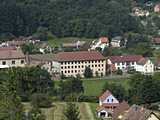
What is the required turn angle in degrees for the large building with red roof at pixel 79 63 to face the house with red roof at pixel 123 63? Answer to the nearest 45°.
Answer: approximately 90° to its left

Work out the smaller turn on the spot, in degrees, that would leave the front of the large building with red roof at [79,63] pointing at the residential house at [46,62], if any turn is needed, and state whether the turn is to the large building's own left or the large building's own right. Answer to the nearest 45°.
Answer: approximately 90° to the large building's own right

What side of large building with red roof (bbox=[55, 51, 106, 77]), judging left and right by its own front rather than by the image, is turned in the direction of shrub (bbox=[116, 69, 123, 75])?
left

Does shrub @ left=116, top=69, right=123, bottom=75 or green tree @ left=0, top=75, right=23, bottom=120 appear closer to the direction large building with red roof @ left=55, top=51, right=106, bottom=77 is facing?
the green tree

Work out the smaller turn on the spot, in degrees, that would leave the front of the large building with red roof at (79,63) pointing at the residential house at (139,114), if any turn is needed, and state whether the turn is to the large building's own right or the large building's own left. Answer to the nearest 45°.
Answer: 0° — it already faces it

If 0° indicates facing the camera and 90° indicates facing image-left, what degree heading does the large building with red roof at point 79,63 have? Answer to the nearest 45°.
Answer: approximately 0°

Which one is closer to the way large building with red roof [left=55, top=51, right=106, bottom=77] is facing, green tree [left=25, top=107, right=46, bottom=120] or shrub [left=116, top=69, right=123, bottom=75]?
the green tree

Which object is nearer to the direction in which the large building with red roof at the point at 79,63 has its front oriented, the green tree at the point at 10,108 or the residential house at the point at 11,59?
the green tree

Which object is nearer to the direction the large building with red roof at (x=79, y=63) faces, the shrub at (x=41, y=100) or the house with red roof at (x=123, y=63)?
the shrub

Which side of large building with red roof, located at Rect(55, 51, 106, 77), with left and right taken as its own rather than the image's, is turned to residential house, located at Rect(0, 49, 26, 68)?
right
